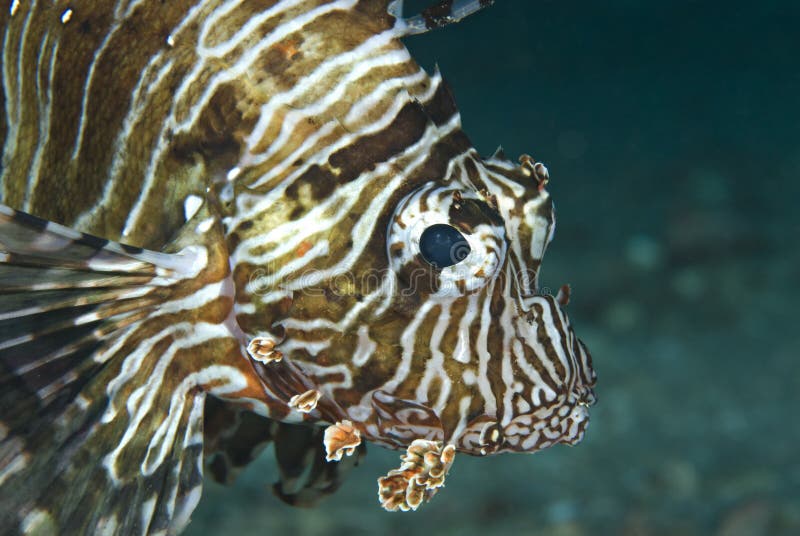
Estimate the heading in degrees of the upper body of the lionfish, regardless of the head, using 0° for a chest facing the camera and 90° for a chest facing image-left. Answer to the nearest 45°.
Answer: approximately 270°
